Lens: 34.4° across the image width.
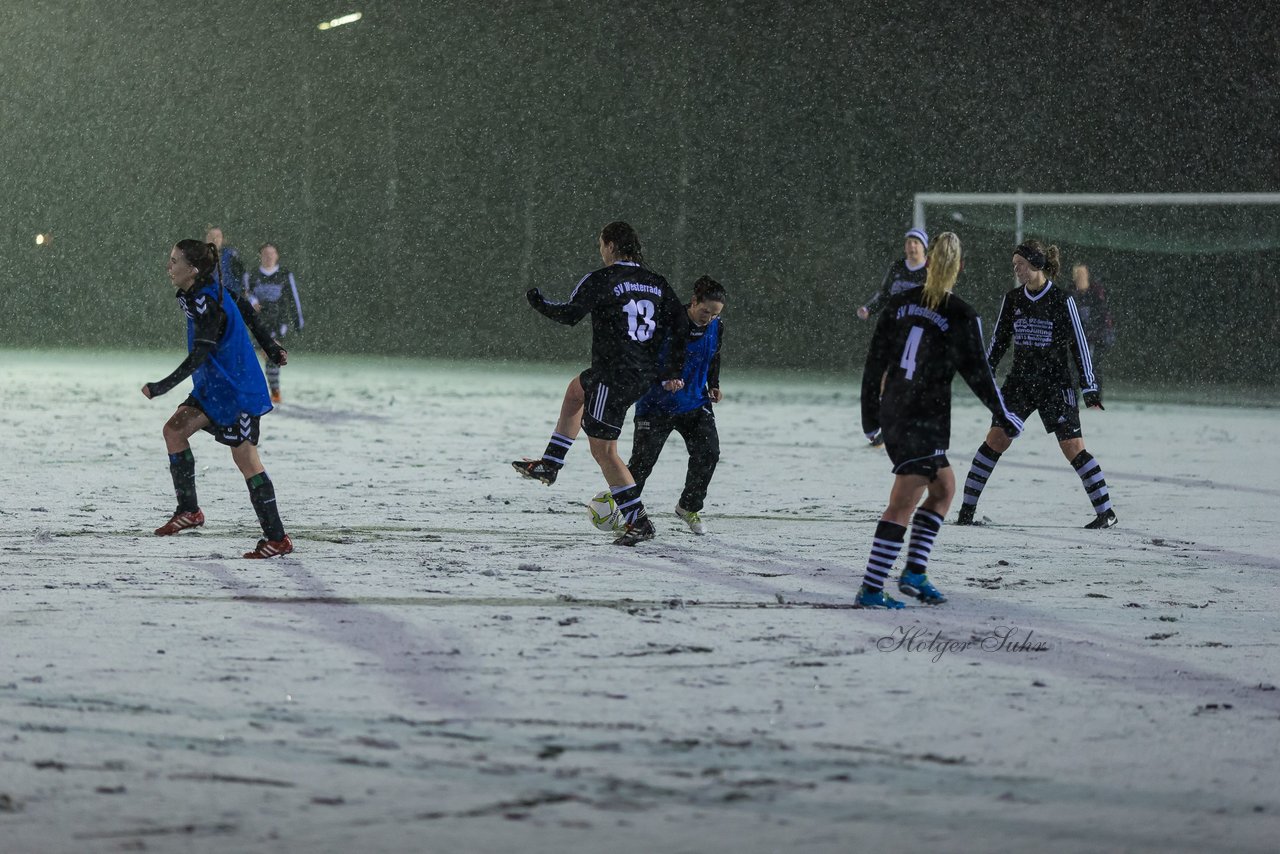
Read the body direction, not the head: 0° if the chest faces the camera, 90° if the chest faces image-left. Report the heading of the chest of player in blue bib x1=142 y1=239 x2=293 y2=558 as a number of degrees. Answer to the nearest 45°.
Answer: approximately 90°

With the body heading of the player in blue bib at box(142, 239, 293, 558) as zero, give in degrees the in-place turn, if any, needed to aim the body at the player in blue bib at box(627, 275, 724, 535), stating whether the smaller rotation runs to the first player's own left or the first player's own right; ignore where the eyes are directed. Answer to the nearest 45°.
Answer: approximately 180°

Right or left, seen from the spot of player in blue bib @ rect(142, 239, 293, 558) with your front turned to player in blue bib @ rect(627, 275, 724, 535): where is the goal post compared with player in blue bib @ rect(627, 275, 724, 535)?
left

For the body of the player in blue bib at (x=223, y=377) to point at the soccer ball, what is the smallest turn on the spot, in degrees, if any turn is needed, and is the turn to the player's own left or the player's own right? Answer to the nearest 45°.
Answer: approximately 180°

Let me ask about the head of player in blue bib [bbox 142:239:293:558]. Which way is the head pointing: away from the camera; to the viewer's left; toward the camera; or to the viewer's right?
to the viewer's left

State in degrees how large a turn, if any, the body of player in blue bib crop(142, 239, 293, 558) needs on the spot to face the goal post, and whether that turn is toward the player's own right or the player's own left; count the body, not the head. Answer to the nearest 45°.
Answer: approximately 135° to the player's own right
